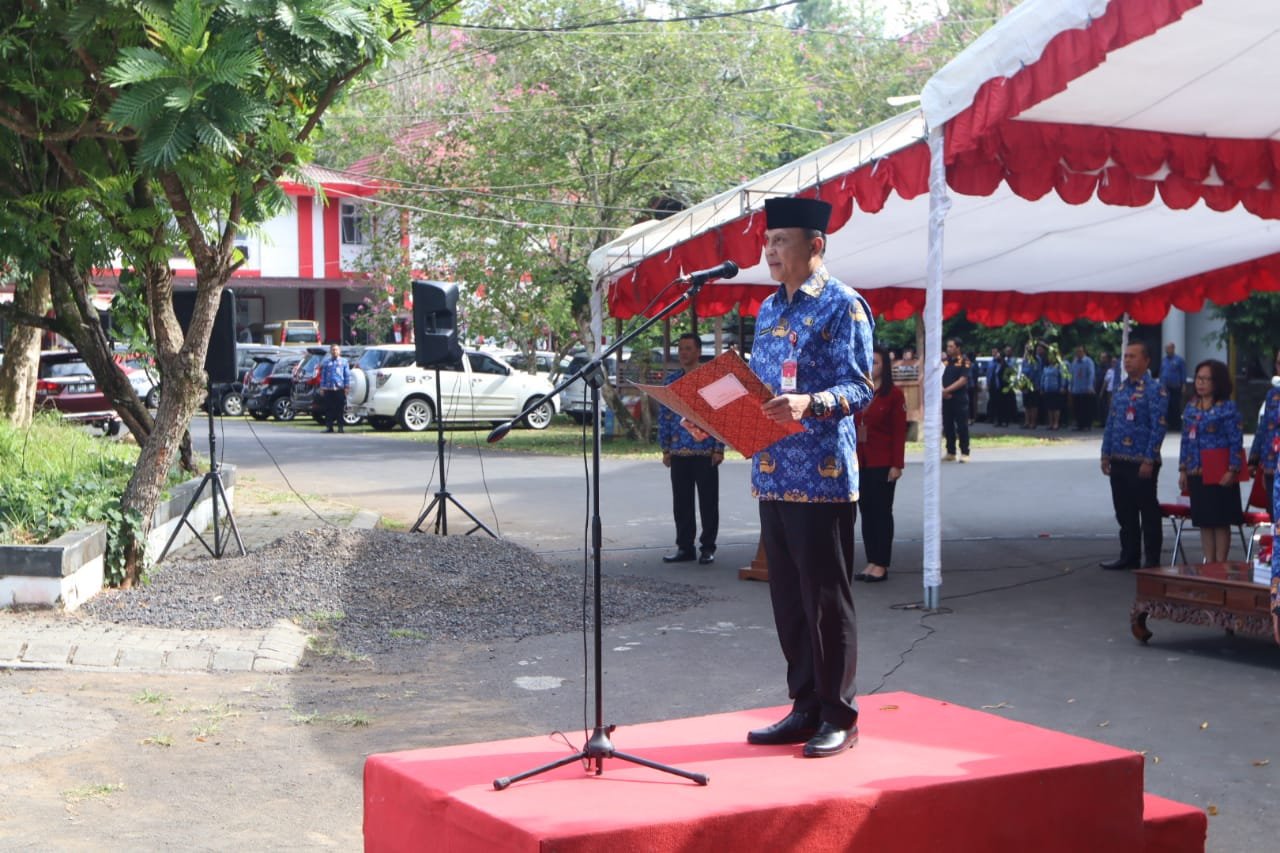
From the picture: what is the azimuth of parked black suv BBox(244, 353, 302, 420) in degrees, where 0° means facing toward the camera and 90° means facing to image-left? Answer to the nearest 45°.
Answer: approximately 225°

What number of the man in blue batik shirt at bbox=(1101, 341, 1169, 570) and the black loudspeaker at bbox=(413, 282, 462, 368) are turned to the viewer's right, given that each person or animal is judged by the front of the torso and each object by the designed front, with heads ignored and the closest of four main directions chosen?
0

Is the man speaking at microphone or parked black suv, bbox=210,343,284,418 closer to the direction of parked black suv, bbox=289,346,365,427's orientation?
the parked black suv

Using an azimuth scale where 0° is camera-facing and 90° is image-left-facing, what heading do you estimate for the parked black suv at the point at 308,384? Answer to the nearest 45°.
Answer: approximately 225°

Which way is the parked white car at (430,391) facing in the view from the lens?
facing away from the viewer and to the right of the viewer

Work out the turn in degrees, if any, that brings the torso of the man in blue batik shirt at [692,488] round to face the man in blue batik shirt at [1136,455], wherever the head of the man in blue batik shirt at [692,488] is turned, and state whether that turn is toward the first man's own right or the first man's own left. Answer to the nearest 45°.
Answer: approximately 135° to the first man's own left

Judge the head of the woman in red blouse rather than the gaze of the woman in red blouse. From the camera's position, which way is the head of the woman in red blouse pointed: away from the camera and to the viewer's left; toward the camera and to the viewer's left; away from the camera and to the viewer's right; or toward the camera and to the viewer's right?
toward the camera and to the viewer's left

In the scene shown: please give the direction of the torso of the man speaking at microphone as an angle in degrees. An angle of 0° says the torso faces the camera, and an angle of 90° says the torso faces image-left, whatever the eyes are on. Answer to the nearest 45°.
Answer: approximately 45°

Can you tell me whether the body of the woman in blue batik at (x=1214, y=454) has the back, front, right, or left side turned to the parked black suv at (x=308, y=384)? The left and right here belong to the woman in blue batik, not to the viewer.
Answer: right

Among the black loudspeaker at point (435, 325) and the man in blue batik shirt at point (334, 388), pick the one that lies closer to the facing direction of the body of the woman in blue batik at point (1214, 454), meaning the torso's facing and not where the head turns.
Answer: the black loudspeaker

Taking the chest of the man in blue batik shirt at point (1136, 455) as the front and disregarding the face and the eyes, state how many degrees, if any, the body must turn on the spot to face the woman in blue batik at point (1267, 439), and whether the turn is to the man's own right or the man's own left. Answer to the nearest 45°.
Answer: approximately 90° to the man's own left

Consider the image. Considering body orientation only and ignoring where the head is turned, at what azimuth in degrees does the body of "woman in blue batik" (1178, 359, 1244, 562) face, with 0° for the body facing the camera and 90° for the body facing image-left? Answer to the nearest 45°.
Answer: approximately 45°
